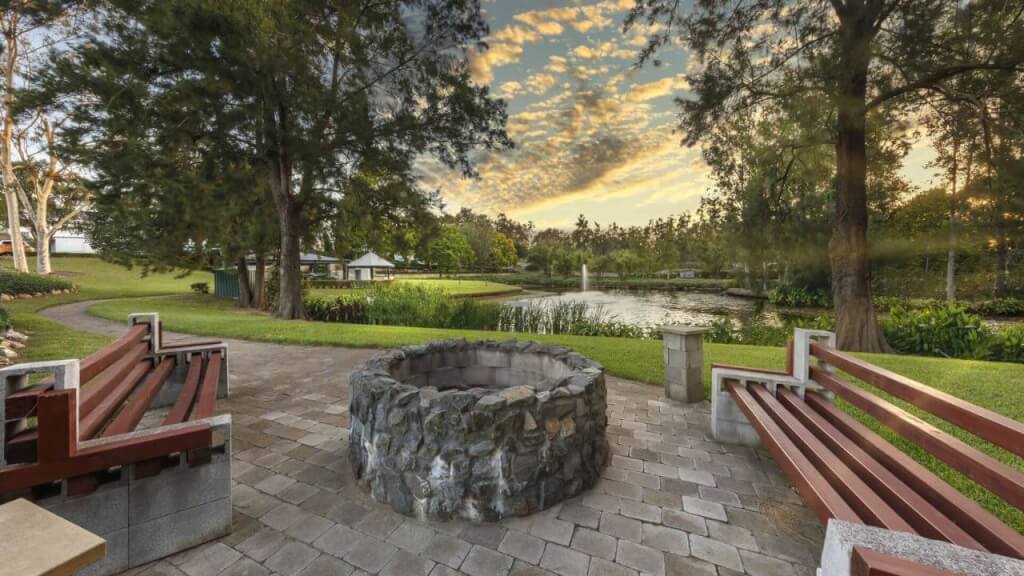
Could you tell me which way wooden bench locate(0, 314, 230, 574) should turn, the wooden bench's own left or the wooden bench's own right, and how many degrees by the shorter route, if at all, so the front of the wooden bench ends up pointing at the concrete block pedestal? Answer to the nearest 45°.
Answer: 0° — it already faces it

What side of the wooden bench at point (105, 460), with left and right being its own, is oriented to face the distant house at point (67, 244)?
left

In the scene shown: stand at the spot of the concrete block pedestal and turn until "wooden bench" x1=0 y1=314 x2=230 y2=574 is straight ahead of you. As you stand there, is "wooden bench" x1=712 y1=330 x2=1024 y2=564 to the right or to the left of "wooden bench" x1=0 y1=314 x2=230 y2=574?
left

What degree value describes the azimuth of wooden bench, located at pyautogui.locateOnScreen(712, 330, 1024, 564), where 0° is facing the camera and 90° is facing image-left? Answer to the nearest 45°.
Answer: approximately 45°

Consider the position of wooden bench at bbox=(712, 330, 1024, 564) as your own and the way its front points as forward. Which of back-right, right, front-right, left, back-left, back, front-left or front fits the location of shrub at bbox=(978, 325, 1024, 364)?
back-right

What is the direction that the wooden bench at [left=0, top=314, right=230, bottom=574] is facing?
to the viewer's right

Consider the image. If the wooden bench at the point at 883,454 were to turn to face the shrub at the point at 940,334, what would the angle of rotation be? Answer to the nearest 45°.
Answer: approximately 135° to its right

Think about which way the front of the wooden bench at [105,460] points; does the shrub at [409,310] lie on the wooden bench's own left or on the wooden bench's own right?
on the wooden bench's own left

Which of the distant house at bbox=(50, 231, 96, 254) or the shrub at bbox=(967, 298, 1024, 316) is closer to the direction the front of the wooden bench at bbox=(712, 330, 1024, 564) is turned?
the distant house

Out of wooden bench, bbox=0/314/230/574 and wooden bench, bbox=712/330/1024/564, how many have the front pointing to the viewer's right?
1
